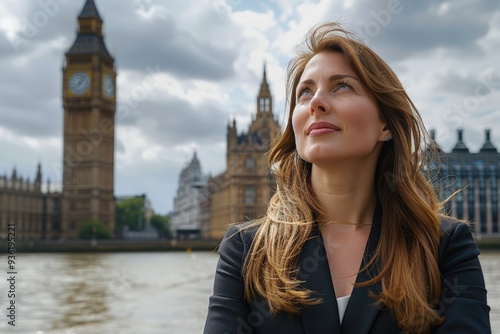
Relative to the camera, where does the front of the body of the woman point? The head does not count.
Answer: toward the camera
